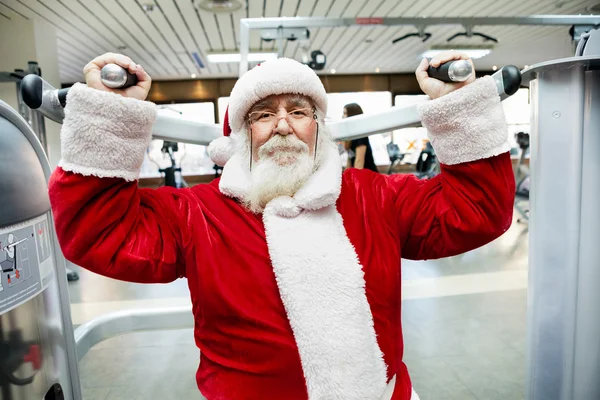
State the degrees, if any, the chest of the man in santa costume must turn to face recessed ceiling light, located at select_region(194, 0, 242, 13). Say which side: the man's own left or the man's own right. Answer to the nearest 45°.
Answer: approximately 180°

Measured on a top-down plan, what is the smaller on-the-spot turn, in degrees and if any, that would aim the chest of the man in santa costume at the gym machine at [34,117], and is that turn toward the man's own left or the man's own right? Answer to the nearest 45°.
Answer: approximately 135° to the man's own right

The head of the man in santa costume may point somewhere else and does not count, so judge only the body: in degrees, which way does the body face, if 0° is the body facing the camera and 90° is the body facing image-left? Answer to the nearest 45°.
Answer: approximately 0°

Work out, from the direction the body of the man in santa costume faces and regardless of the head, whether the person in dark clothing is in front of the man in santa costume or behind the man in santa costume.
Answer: behind

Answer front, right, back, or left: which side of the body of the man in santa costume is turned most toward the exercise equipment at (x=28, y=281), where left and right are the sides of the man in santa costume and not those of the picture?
right
